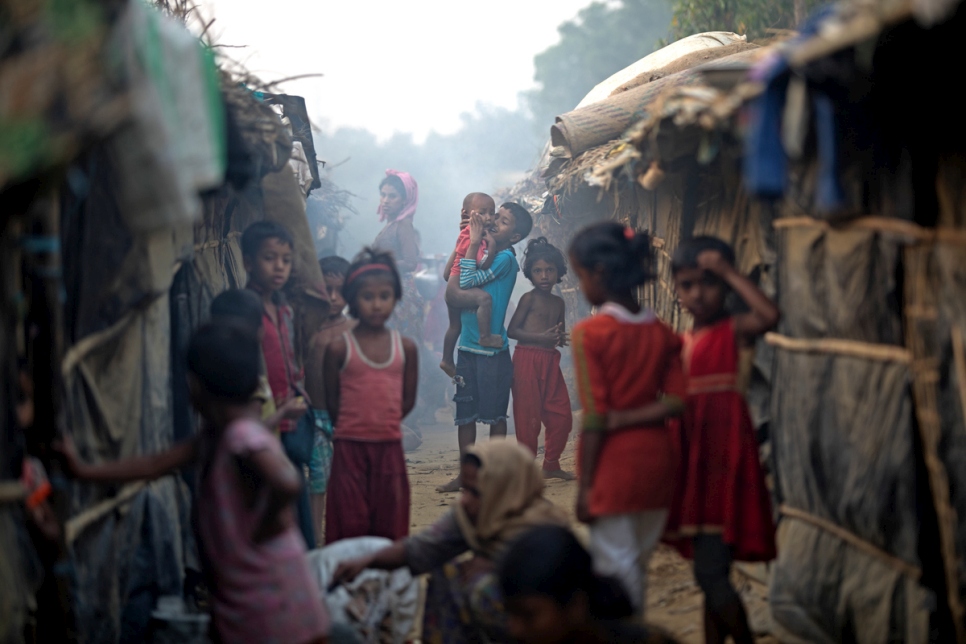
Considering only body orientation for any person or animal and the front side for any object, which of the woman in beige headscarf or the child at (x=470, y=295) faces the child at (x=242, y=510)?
the woman in beige headscarf

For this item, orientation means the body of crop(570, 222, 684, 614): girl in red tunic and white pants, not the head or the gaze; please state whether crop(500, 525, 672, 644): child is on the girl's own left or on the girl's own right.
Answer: on the girl's own left

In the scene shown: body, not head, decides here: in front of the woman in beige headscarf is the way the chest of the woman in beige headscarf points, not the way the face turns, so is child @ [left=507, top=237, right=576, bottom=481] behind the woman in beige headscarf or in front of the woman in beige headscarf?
behind

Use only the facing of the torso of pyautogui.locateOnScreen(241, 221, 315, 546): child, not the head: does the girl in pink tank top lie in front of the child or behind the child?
in front

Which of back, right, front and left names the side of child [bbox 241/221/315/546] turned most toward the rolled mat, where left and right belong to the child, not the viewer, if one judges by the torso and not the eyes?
left

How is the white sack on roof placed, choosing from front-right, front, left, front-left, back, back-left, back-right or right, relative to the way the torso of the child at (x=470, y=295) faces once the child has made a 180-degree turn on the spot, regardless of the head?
back-right

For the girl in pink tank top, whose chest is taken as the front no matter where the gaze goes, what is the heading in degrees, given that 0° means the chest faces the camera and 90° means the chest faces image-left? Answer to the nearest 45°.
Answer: approximately 0°
